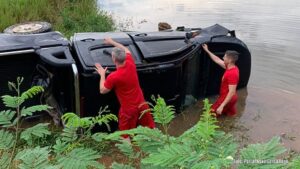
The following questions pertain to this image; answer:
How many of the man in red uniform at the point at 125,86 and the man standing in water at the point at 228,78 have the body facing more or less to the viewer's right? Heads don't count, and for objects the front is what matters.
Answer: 0

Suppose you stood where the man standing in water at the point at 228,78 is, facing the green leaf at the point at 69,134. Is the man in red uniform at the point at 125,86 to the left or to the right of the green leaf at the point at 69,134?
right

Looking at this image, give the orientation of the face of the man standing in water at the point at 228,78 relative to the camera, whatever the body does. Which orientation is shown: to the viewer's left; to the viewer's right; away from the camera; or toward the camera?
to the viewer's left

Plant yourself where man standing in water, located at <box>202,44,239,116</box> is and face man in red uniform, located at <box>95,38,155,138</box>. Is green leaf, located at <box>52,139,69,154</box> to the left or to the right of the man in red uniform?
left

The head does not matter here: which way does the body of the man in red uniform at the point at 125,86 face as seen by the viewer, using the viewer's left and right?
facing away from the viewer and to the left of the viewer

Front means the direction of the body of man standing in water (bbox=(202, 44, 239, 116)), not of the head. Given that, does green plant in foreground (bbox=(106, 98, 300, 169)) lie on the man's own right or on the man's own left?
on the man's own left

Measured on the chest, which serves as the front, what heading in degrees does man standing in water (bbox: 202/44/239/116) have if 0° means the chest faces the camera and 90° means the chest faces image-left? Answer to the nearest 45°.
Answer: approximately 90°

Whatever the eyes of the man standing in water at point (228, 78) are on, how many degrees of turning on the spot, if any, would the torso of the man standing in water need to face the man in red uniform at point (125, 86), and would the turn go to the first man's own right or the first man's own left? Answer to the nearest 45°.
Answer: approximately 45° to the first man's own left

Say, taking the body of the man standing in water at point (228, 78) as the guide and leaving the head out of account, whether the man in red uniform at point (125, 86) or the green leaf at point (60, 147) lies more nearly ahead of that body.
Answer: the man in red uniform

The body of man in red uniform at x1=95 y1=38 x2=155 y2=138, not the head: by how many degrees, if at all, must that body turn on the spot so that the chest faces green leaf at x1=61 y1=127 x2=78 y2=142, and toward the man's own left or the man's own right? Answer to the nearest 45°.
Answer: approximately 135° to the man's own left
